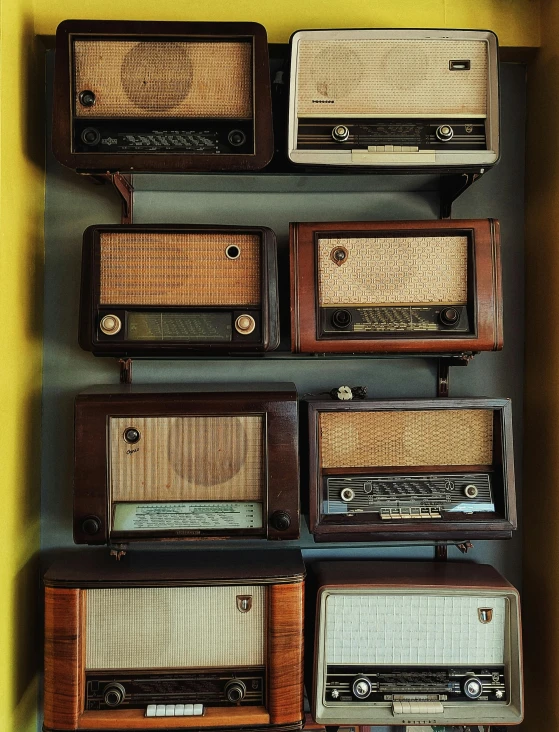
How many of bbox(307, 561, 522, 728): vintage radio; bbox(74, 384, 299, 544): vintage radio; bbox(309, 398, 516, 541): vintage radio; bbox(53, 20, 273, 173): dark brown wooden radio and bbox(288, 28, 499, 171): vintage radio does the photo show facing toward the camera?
5

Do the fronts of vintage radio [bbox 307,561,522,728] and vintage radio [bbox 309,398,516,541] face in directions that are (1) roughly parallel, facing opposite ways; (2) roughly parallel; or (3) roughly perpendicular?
roughly parallel

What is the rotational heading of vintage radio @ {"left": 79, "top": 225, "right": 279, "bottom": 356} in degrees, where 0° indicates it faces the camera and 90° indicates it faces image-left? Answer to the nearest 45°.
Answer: approximately 0°

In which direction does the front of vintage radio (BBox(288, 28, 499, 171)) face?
toward the camera

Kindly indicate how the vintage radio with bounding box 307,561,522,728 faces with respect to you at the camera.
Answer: facing the viewer

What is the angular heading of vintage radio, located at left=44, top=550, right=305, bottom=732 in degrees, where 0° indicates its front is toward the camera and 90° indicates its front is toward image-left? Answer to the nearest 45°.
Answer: approximately 0°

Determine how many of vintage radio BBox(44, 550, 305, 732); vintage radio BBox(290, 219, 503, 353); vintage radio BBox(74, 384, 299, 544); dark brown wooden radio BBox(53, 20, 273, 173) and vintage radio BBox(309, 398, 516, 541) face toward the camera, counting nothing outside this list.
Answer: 5

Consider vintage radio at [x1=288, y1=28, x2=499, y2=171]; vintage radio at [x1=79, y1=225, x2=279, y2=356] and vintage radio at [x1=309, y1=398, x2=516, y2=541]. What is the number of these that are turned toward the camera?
3

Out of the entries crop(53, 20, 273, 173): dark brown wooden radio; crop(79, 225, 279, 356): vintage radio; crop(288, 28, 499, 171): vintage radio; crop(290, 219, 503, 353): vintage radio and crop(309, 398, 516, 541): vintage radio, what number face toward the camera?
5

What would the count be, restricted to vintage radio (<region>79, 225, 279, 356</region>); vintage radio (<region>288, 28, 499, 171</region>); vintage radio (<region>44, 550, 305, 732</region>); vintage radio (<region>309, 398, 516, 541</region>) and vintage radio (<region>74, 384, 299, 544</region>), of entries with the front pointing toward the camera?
5

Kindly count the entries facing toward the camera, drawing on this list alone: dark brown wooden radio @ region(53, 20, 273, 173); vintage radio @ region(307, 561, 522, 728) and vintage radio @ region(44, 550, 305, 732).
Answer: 3

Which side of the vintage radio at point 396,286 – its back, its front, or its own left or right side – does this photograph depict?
front

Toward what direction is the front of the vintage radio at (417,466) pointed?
toward the camera
